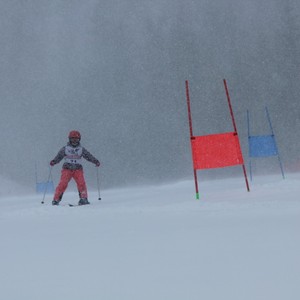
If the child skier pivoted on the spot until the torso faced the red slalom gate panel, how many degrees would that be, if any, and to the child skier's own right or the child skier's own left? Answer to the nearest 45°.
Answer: approximately 45° to the child skier's own left

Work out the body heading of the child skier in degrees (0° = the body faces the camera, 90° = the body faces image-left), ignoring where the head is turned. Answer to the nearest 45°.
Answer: approximately 0°

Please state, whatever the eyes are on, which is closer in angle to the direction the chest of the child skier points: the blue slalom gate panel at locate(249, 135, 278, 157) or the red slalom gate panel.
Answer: the red slalom gate panel

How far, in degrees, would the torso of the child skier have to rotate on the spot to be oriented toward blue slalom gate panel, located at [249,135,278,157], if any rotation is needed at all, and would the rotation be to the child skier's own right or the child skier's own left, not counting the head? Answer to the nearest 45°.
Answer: approximately 90° to the child skier's own left
